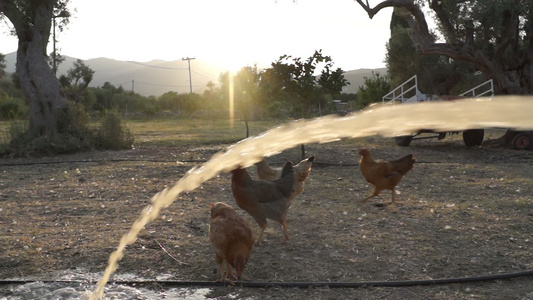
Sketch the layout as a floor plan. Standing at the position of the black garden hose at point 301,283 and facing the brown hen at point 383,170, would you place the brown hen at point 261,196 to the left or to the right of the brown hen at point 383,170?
left

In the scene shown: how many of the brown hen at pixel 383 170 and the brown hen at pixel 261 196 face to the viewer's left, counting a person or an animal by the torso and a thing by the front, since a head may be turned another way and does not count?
2

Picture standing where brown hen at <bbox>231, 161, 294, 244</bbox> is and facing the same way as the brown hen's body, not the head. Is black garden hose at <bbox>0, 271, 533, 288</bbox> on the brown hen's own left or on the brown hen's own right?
on the brown hen's own left

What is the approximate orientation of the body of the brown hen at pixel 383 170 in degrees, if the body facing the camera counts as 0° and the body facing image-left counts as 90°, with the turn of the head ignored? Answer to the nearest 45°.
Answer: approximately 90°

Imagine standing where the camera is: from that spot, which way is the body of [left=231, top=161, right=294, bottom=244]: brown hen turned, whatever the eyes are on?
to the viewer's left

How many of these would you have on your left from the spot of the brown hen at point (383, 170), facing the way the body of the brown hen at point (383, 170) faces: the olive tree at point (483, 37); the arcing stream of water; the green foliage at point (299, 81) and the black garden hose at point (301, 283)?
2

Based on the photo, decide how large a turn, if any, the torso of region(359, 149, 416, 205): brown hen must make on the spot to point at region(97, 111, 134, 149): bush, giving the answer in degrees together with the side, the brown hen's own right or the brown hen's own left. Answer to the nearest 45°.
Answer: approximately 45° to the brown hen's own right

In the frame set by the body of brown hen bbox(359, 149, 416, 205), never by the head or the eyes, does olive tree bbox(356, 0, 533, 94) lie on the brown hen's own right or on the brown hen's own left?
on the brown hen's own right
